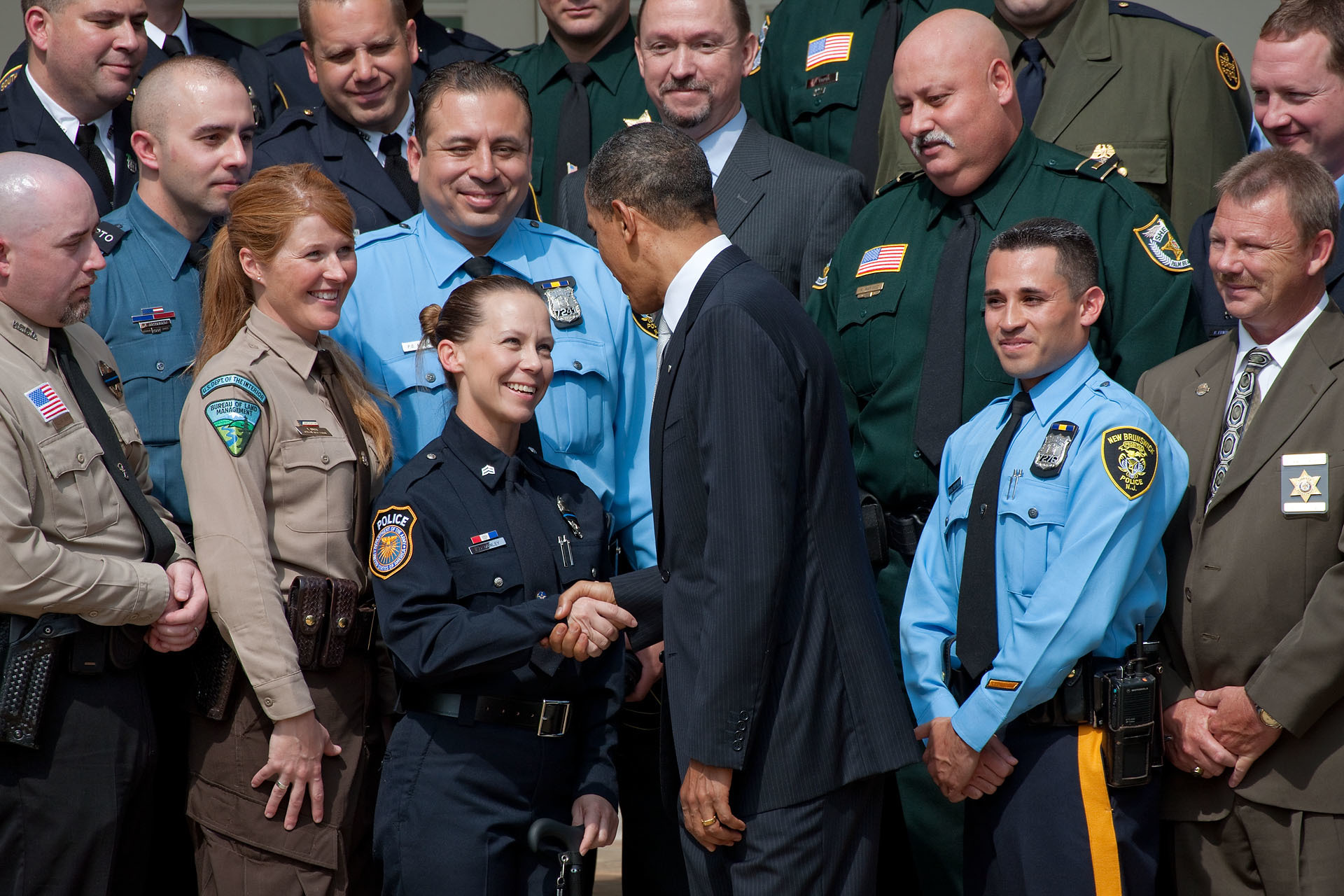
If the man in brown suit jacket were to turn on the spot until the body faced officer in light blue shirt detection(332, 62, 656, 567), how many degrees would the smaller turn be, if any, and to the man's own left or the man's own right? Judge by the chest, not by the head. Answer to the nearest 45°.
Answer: approximately 45° to the man's own right

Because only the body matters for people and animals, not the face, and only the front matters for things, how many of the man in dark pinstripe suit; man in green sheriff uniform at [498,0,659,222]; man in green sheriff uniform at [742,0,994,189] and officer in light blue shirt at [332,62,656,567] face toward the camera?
3

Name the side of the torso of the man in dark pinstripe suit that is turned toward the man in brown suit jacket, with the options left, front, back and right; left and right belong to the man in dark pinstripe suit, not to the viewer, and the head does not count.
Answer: back

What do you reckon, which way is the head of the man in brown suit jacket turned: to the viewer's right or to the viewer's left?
to the viewer's left

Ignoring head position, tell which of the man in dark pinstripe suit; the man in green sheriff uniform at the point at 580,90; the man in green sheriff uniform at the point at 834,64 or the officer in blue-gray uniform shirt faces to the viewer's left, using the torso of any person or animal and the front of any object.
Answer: the man in dark pinstripe suit

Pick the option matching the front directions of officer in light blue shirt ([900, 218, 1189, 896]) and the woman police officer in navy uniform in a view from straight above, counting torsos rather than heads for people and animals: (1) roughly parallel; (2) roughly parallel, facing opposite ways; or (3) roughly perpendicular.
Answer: roughly perpendicular

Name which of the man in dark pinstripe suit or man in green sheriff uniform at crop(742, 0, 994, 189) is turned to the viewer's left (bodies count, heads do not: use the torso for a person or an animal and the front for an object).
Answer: the man in dark pinstripe suit

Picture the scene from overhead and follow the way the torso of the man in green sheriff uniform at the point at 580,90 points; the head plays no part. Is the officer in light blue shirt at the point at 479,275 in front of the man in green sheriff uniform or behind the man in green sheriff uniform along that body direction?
in front

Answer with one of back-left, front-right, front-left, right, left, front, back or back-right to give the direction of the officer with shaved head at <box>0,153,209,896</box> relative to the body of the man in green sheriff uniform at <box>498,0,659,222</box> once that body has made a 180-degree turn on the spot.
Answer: back-left
